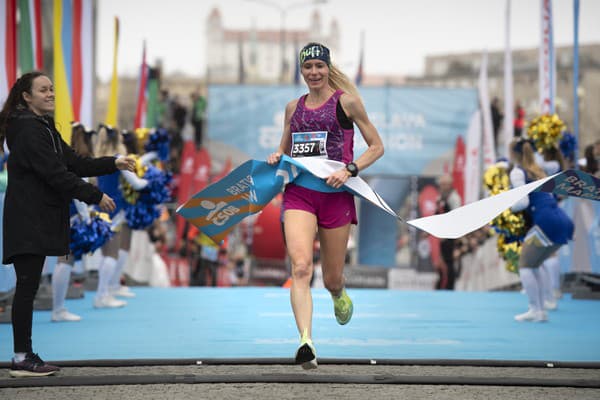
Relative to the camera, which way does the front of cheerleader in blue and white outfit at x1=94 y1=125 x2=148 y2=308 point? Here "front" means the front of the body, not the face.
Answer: to the viewer's right

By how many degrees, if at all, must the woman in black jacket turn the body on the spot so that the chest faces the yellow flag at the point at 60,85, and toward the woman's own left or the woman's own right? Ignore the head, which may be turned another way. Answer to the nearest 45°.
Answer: approximately 90° to the woman's own left

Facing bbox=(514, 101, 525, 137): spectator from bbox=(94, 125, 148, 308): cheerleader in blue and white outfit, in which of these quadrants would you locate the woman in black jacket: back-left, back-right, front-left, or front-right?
back-right

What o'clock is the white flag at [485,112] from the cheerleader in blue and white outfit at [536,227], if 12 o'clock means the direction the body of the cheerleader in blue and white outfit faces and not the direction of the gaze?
The white flag is roughly at 3 o'clock from the cheerleader in blue and white outfit.

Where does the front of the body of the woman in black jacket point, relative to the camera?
to the viewer's right

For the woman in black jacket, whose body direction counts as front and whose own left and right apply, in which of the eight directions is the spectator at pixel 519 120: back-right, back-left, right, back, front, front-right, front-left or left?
front-left

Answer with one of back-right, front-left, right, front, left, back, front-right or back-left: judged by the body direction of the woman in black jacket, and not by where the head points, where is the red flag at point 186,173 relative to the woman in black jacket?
left

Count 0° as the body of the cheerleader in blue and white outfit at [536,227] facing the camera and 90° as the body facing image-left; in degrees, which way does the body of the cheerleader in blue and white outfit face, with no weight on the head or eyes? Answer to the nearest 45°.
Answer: approximately 90°

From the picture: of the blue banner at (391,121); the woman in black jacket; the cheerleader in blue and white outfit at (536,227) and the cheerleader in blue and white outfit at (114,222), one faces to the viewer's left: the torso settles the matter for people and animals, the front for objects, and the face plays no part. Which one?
the cheerleader in blue and white outfit at (536,227)

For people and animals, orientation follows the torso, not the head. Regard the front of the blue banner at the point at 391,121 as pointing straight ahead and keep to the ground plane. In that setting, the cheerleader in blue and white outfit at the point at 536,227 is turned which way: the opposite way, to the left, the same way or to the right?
to the right

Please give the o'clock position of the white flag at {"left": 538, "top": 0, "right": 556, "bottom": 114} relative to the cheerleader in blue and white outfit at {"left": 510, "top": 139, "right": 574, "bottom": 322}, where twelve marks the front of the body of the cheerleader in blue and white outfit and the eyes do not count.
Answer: The white flag is roughly at 3 o'clock from the cheerleader in blue and white outfit.

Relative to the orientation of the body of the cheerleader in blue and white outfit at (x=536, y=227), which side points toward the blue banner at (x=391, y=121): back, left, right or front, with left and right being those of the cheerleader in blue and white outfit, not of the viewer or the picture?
right
